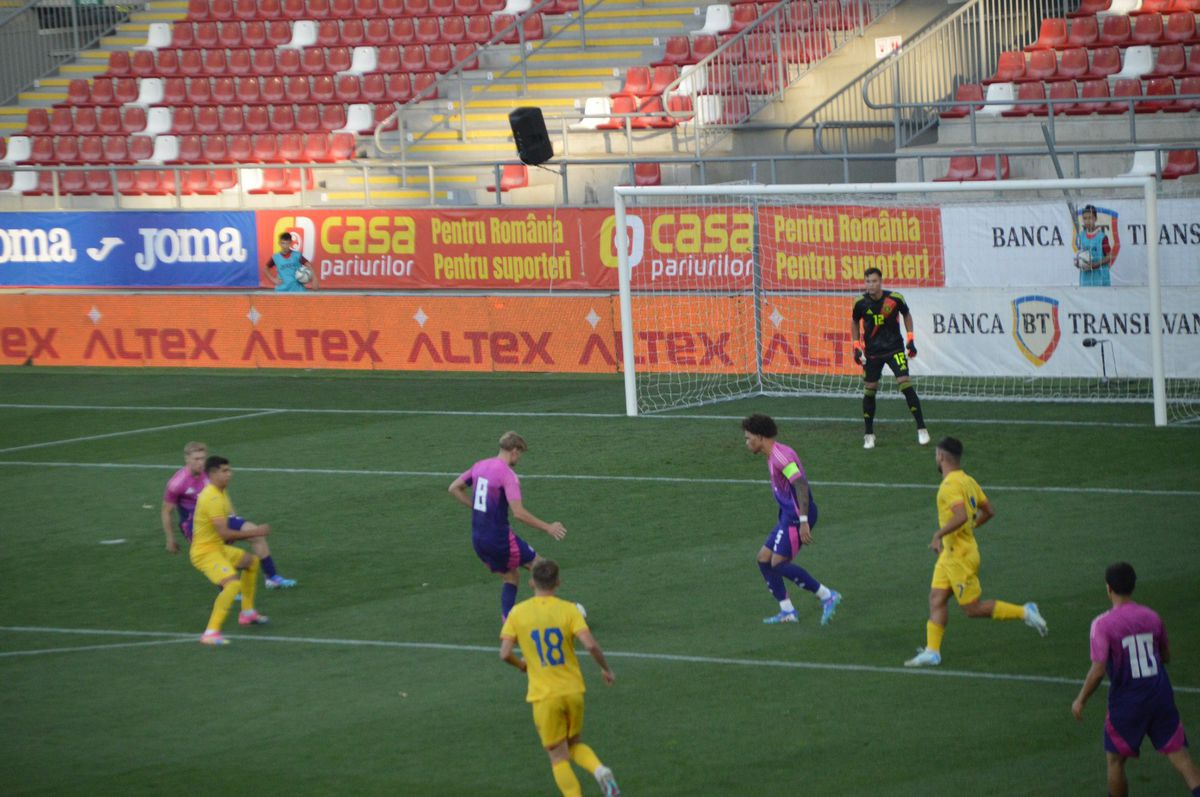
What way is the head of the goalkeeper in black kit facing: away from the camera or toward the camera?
toward the camera

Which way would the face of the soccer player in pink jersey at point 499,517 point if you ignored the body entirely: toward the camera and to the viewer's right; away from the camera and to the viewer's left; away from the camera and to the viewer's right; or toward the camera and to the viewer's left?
away from the camera and to the viewer's right

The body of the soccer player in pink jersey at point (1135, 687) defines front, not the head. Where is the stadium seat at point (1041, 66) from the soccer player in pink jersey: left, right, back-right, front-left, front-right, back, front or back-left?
front-right

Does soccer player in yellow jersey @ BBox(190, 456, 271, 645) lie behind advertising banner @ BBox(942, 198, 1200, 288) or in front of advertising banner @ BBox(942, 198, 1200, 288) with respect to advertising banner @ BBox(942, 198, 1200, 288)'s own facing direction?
in front

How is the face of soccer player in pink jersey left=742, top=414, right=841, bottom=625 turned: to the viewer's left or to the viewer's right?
to the viewer's left

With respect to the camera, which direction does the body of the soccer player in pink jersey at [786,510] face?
to the viewer's left

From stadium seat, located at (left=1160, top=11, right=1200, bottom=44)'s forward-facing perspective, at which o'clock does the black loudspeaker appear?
The black loudspeaker is roughly at 2 o'clock from the stadium seat.

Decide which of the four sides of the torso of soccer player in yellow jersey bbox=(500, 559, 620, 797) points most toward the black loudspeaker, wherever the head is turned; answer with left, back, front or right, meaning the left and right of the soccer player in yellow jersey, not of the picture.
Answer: front

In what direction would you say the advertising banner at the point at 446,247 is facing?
toward the camera

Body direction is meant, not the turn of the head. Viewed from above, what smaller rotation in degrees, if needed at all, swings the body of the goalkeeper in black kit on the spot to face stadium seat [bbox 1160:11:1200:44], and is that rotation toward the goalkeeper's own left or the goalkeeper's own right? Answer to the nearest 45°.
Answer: approximately 135° to the goalkeeper's own left

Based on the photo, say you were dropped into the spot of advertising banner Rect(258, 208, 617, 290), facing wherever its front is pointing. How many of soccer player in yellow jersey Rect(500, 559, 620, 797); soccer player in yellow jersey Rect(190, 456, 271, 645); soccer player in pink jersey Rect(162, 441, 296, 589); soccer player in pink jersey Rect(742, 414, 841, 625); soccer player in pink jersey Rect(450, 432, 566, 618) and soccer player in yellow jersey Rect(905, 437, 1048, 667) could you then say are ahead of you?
6

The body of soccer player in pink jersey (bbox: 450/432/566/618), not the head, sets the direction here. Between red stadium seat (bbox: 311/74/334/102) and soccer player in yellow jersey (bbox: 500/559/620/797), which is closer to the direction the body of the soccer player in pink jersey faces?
the red stadium seat

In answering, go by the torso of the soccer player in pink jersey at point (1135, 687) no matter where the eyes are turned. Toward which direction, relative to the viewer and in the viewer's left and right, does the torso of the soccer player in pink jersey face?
facing away from the viewer and to the left of the viewer

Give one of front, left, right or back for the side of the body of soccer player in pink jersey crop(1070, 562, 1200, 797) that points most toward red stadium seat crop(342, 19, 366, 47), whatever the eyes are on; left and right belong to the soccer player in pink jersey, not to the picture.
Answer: front

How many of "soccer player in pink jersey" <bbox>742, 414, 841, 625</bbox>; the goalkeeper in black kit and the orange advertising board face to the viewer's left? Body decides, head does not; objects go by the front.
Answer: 1

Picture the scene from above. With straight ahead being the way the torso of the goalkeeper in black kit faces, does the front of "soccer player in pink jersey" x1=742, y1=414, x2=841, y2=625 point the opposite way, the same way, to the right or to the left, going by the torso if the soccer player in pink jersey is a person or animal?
to the right

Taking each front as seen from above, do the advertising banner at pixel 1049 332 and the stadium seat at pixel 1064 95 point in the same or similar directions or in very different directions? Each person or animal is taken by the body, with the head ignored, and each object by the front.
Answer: same or similar directions

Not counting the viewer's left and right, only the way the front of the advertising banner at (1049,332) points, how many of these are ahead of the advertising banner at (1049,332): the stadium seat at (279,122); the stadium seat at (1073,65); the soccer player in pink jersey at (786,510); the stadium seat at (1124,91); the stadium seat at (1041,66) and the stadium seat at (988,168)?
1

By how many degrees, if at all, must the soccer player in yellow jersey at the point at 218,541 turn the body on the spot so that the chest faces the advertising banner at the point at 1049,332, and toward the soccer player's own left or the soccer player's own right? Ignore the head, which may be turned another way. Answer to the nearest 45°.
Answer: approximately 45° to the soccer player's own left

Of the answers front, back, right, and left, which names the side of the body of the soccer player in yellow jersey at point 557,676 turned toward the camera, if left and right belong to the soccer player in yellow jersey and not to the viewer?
back

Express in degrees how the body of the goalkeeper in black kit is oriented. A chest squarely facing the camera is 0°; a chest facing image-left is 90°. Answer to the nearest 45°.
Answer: approximately 0°
